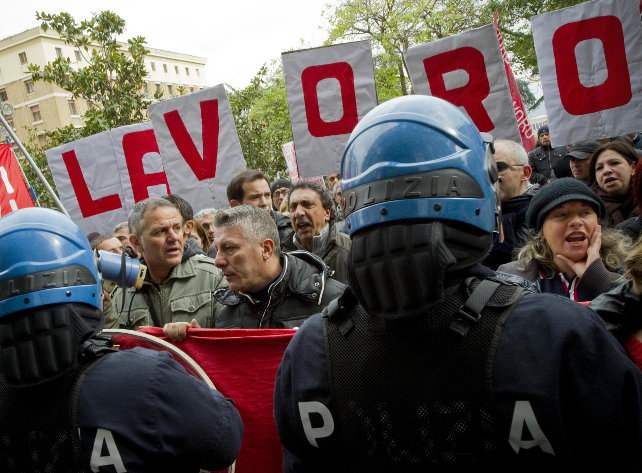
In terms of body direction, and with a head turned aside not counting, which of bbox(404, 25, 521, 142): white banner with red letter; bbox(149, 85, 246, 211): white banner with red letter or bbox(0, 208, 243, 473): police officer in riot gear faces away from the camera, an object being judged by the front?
the police officer in riot gear

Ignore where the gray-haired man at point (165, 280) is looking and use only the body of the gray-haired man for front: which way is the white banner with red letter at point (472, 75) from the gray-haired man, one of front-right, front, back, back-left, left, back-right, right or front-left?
left

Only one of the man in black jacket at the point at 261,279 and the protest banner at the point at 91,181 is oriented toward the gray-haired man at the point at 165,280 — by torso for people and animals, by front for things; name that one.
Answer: the protest banner

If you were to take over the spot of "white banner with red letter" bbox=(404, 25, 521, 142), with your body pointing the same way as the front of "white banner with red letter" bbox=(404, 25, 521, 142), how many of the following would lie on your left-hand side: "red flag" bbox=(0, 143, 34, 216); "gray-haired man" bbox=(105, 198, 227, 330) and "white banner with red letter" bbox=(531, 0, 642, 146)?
1

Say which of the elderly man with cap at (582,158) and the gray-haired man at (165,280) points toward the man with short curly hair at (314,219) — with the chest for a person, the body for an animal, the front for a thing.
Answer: the elderly man with cap

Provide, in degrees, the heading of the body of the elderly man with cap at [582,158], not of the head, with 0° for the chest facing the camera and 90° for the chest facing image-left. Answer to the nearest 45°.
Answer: approximately 45°

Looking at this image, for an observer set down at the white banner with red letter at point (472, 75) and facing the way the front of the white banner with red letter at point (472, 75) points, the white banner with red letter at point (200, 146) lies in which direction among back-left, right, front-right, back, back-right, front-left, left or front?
right

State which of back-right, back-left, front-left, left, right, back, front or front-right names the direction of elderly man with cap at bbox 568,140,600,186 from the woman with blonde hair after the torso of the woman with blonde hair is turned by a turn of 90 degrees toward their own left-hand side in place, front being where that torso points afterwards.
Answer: left

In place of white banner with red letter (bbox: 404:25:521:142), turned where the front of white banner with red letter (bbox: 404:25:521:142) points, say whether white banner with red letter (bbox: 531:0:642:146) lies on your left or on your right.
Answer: on your left

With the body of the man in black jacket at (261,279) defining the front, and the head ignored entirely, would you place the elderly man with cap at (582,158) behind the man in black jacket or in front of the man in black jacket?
behind

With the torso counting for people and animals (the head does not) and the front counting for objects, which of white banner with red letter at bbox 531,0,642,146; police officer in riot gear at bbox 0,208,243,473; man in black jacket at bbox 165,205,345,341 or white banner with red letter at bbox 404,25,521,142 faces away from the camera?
the police officer in riot gear

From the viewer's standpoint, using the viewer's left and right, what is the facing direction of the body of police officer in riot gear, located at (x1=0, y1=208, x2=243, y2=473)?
facing away from the viewer

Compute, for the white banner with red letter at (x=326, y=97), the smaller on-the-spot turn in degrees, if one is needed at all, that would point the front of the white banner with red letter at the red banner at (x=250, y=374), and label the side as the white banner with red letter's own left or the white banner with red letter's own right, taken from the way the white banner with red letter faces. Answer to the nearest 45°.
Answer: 0° — it already faces it

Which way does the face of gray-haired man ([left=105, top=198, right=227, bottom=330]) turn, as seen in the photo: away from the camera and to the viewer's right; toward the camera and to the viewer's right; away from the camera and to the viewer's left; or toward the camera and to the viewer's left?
toward the camera and to the viewer's right

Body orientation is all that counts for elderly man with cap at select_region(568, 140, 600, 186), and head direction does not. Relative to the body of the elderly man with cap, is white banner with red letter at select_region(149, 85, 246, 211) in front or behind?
in front

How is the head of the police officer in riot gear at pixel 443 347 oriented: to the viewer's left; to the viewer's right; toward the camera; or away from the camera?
away from the camera
